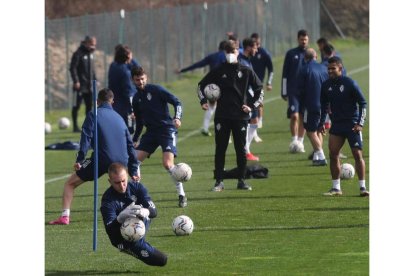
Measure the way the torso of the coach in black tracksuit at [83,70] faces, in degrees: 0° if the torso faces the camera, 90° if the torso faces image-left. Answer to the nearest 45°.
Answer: approximately 315°

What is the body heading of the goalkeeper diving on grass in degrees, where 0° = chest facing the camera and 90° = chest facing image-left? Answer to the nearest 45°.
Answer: approximately 315°

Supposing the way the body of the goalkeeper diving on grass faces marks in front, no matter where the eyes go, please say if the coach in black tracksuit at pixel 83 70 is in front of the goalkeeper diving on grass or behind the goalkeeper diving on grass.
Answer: behind

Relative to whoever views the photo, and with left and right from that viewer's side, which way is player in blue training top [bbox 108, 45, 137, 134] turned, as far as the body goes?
facing away from the viewer and to the right of the viewer
